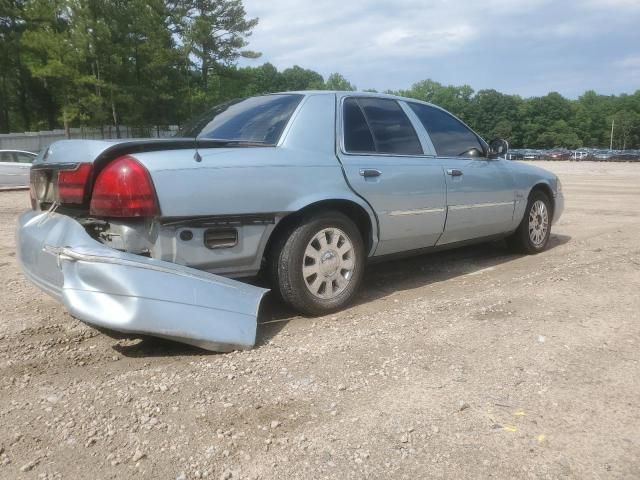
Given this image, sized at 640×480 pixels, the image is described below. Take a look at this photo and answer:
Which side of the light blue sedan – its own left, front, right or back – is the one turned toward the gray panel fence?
left

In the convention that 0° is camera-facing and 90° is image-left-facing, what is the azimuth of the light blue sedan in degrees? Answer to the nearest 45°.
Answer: approximately 225°

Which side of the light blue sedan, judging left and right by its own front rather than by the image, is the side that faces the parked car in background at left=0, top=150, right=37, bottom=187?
left
